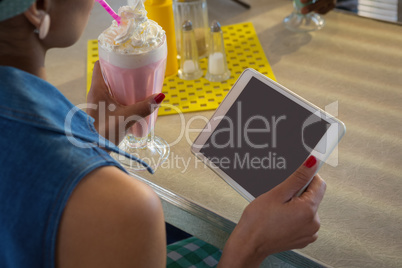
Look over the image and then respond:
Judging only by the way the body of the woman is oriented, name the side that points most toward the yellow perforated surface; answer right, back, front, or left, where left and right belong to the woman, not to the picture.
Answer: front

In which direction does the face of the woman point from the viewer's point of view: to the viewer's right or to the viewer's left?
to the viewer's right

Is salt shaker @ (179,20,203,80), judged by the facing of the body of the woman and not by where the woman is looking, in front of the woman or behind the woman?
in front

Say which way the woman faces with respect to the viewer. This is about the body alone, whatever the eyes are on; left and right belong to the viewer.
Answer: facing away from the viewer and to the right of the viewer
